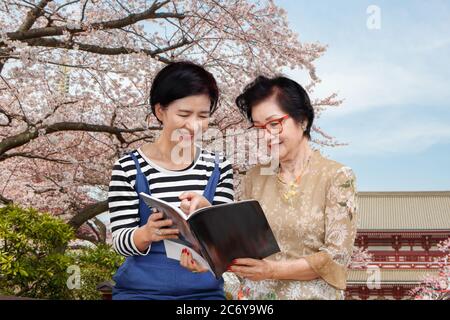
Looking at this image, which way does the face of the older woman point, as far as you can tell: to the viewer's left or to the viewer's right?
to the viewer's left

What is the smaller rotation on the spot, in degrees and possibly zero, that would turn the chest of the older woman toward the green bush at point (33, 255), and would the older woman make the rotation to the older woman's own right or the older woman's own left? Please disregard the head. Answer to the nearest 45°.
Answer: approximately 90° to the older woman's own right

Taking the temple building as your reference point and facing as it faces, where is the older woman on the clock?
The older woman is roughly at 12 o'clock from the temple building.

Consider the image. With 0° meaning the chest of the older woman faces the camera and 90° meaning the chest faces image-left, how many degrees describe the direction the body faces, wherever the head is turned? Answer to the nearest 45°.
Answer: approximately 45°

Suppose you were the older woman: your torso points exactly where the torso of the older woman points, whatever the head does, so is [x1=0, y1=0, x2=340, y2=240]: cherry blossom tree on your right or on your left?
on your right

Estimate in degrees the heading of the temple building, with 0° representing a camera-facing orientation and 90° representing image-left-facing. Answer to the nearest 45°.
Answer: approximately 0°

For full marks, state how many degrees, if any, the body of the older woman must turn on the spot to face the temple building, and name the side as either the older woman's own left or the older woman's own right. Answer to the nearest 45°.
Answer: approximately 135° to the older woman's own right

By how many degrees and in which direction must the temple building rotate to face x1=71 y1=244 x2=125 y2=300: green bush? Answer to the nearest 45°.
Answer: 0° — it already faces it
